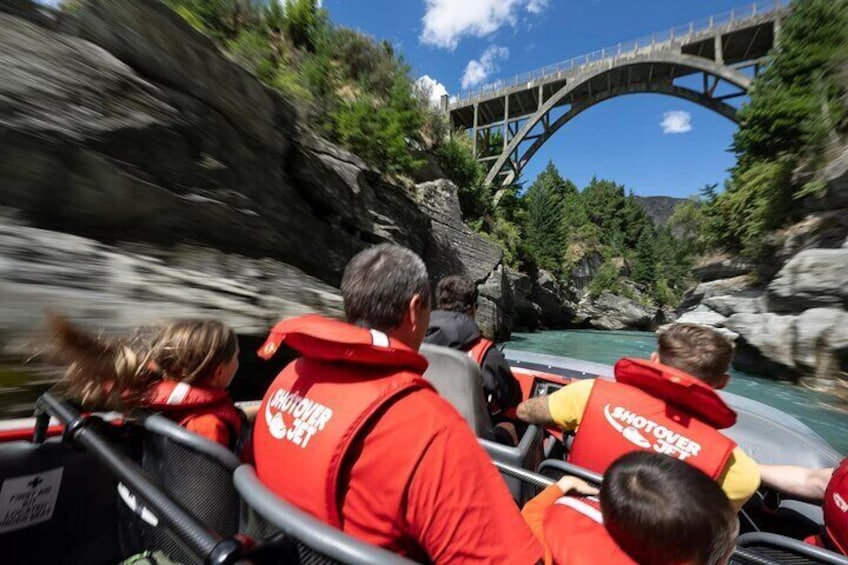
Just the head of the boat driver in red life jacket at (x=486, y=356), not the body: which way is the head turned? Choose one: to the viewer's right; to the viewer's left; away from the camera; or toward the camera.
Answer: away from the camera

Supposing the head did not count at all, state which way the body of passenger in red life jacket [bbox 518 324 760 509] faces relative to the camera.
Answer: away from the camera

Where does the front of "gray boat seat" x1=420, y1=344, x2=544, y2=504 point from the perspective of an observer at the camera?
facing away from the viewer and to the right of the viewer

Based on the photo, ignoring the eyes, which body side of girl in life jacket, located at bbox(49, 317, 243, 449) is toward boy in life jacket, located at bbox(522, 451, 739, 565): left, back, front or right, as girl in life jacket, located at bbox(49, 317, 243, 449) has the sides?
right

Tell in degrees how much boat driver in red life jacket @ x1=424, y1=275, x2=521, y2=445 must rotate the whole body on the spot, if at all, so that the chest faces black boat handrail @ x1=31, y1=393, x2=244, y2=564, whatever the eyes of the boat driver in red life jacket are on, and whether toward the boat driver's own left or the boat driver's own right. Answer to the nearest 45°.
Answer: approximately 180°

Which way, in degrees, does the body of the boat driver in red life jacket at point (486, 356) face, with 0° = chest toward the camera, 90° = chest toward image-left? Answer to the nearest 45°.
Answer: approximately 225°

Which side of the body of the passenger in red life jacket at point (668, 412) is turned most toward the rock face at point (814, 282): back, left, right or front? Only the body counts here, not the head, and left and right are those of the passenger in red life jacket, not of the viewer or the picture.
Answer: front

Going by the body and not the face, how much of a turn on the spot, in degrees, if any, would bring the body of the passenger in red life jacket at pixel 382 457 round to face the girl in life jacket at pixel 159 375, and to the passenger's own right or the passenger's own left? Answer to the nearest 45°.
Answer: approximately 90° to the passenger's own left

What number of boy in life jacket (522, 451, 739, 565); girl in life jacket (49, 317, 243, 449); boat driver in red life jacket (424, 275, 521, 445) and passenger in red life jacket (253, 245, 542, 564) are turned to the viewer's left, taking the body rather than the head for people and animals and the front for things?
0

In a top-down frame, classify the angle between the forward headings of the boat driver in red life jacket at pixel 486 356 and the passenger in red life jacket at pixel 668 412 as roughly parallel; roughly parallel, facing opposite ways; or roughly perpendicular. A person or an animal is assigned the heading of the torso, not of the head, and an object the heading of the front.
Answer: roughly parallel

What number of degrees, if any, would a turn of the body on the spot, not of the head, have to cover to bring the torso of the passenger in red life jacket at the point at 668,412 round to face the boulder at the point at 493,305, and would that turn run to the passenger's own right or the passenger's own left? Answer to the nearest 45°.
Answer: approximately 45° to the passenger's own left

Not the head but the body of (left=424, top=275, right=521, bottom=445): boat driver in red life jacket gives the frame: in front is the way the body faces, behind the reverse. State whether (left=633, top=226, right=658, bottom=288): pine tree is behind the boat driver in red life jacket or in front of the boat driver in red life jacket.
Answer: in front

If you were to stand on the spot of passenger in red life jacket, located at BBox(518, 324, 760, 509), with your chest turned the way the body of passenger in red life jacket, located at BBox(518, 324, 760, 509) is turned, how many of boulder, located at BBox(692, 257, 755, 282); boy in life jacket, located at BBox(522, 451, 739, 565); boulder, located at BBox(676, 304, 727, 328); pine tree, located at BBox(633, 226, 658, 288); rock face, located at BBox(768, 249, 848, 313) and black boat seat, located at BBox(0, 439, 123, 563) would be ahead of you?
4

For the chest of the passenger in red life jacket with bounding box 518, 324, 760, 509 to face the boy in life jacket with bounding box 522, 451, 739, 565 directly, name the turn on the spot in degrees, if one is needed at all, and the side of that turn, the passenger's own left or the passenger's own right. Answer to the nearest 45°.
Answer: approximately 180°

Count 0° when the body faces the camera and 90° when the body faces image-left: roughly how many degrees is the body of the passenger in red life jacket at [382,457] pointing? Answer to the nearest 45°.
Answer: approximately 225°
